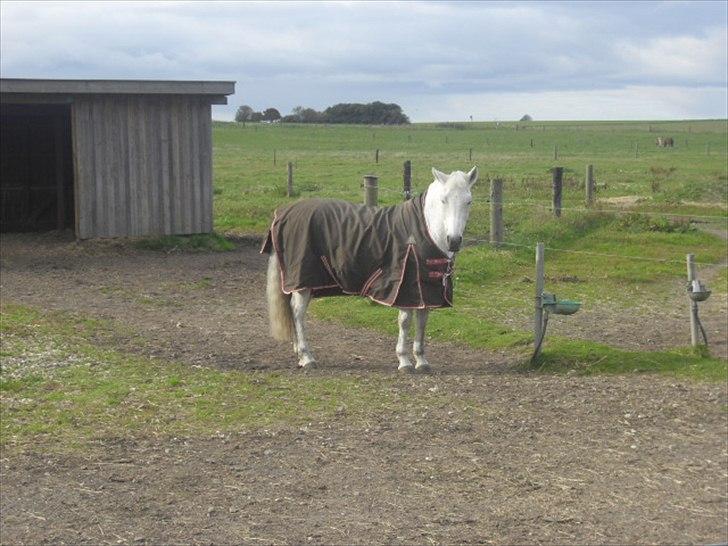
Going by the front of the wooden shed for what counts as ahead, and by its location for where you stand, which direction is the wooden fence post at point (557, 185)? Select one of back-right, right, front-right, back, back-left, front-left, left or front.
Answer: left

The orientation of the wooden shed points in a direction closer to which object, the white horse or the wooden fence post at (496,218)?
the white horse

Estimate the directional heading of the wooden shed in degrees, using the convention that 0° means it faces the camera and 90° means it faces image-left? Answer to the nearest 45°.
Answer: approximately 0°
